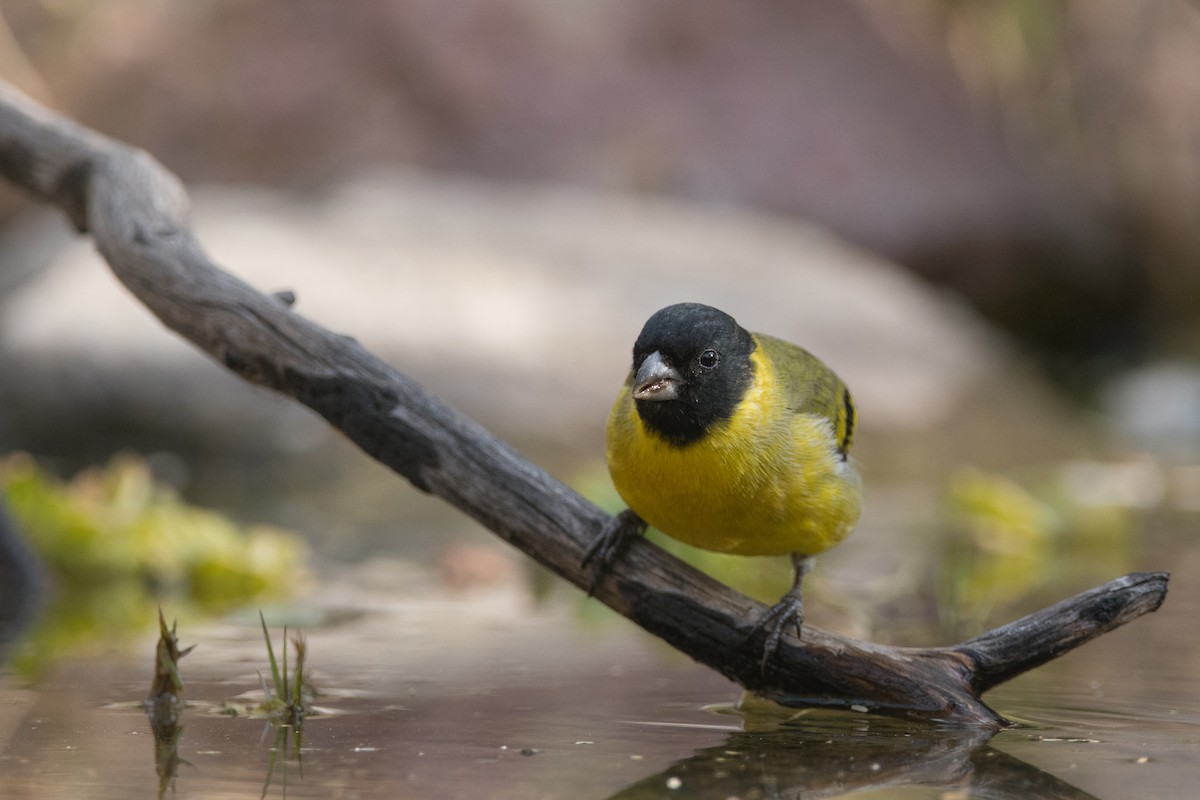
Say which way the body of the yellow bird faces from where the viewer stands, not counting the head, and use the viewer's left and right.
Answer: facing the viewer and to the left of the viewer
